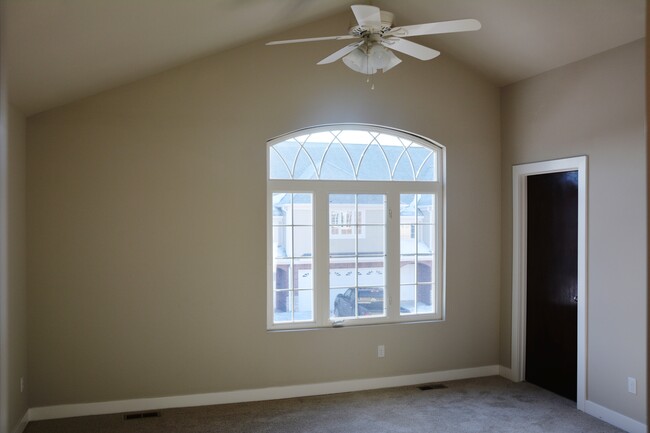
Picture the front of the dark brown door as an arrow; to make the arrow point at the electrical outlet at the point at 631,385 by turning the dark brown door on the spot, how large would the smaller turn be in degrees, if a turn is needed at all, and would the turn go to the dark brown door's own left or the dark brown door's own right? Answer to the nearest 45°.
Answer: approximately 90° to the dark brown door's own left

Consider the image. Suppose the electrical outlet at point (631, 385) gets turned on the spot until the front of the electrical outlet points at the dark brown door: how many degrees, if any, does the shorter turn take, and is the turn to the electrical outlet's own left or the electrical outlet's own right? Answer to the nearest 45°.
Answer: approximately 90° to the electrical outlet's own right

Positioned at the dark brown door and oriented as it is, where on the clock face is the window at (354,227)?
The window is roughly at 1 o'clock from the dark brown door.

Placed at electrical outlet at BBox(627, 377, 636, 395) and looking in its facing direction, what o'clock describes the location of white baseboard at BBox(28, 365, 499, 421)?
The white baseboard is roughly at 1 o'clock from the electrical outlet.
